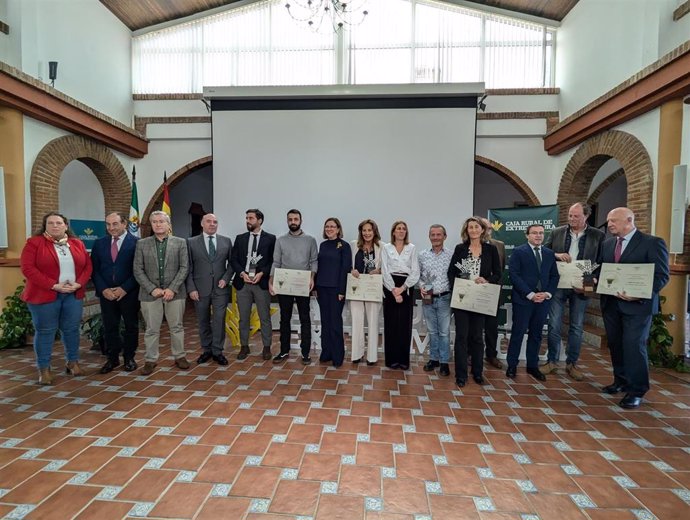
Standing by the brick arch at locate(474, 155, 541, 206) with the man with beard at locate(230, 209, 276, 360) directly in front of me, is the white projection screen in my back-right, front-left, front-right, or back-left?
front-right

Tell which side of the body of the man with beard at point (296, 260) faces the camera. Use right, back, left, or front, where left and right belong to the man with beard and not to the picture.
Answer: front

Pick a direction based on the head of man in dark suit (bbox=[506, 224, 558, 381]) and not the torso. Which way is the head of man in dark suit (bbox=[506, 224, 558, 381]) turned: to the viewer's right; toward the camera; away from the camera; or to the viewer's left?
toward the camera

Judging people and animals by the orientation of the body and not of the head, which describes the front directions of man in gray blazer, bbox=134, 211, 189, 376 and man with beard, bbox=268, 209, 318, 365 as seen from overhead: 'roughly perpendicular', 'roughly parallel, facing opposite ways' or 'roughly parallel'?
roughly parallel

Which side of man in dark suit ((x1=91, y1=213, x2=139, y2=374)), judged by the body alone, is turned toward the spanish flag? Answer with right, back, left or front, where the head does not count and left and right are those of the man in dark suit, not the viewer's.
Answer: back

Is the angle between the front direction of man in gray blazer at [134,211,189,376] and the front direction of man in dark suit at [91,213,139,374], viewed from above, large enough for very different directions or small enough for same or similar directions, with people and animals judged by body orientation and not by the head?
same or similar directions

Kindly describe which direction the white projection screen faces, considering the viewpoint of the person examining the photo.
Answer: facing the viewer

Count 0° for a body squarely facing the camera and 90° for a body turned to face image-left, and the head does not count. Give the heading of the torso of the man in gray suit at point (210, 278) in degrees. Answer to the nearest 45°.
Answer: approximately 0°

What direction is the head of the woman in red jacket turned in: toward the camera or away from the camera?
toward the camera

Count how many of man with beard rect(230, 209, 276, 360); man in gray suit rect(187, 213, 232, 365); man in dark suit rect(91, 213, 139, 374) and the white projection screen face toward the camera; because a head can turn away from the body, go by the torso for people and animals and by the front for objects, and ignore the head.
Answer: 4

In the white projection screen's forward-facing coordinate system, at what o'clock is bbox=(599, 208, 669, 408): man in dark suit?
The man in dark suit is roughly at 11 o'clock from the white projection screen.

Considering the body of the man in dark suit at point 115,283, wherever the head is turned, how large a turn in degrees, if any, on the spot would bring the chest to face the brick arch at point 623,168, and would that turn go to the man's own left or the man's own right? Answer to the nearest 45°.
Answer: approximately 90° to the man's own left

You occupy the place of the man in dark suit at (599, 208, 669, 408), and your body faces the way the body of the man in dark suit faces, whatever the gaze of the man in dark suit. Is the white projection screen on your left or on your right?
on your right
